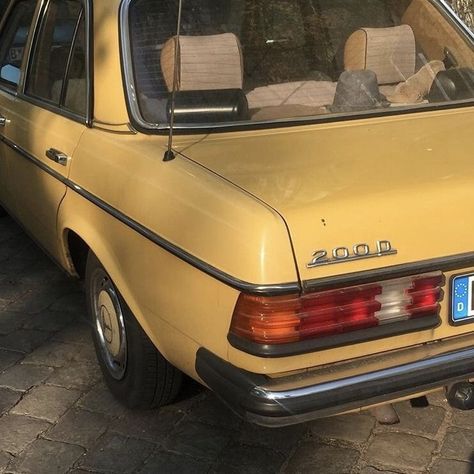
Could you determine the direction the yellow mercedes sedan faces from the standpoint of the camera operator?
facing away from the viewer and to the left of the viewer
